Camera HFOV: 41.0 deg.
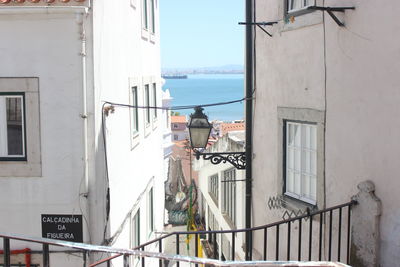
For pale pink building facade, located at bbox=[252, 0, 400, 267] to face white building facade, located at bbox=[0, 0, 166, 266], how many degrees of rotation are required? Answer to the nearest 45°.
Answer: approximately 45° to its right

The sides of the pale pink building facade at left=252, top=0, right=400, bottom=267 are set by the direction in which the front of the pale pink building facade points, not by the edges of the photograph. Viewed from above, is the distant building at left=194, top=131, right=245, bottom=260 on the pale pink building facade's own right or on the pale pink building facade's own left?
on the pale pink building facade's own right

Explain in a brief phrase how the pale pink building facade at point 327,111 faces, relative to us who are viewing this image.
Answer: facing the viewer and to the left of the viewer

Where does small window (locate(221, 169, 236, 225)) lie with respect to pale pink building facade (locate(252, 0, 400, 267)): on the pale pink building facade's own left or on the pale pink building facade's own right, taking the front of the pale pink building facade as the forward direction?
on the pale pink building facade's own right
